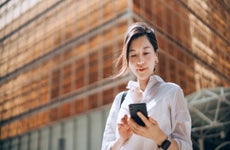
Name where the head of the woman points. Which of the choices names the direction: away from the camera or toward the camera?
toward the camera

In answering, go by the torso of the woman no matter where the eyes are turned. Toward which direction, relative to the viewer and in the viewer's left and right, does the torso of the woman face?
facing the viewer and to the left of the viewer
